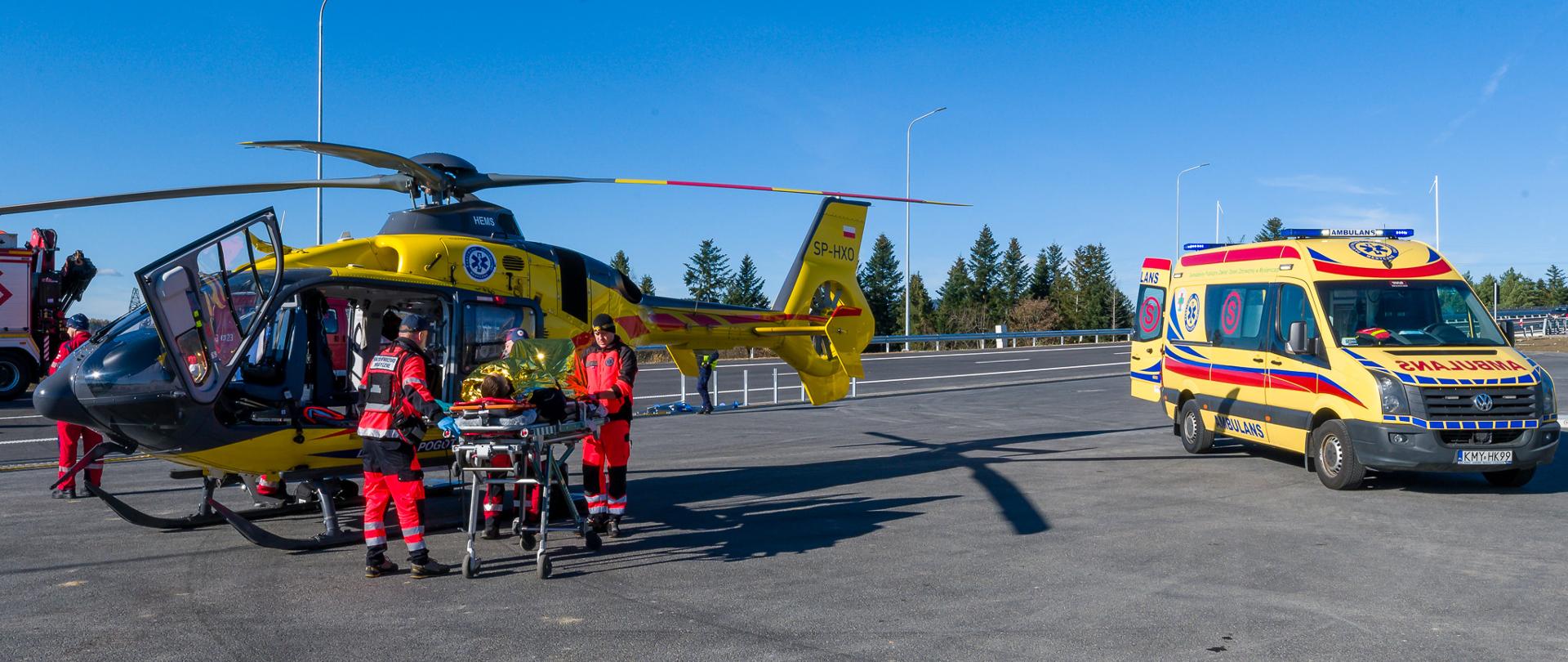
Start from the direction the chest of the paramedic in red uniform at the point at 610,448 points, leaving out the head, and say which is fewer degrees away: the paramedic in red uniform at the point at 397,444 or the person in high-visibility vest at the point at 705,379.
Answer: the paramedic in red uniform

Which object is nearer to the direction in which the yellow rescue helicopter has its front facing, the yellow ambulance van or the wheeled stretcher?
the wheeled stretcher

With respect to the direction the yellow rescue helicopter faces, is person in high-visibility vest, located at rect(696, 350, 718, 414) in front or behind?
behind

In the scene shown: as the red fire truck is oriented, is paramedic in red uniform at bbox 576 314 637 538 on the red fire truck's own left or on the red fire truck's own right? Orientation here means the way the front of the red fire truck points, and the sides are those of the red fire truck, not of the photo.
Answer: on the red fire truck's own left

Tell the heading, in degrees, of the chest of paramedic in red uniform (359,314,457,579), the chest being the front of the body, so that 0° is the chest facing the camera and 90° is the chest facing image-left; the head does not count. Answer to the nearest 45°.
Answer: approximately 225°

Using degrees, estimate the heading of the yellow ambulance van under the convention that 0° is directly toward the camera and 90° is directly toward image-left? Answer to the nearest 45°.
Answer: approximately 315°

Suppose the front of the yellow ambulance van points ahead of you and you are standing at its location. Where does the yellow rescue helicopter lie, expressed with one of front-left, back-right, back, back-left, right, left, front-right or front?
right

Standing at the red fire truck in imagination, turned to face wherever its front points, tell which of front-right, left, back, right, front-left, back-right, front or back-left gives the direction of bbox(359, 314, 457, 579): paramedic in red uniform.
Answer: left

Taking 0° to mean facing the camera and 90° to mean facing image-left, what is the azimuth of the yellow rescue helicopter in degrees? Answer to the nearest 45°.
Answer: approximately 45°

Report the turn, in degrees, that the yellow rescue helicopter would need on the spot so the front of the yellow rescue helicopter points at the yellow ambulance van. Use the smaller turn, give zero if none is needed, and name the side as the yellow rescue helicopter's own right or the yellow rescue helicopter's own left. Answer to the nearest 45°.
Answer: approximately 135° to the yellow rescue helicopter's own left

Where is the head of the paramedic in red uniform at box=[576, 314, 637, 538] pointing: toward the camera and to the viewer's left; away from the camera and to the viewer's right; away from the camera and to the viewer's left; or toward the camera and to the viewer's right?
toward the camera and to the viewer's left

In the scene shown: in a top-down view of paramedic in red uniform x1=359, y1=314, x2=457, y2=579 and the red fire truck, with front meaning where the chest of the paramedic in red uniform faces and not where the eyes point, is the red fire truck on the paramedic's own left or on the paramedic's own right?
on the paramedic's own left
